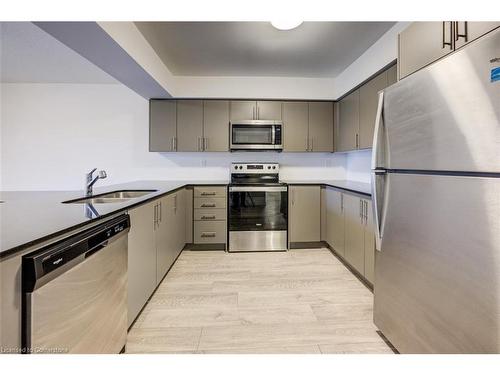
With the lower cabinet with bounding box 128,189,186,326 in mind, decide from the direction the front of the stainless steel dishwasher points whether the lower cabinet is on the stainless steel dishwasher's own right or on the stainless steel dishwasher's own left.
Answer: on the stainless steel dishwasher's own left

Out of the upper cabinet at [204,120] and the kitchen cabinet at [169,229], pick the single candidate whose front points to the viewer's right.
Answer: the kitchen cabinet

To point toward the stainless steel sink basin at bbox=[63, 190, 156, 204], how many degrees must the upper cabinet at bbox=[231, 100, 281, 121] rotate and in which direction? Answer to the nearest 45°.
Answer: approximately 45° to its right

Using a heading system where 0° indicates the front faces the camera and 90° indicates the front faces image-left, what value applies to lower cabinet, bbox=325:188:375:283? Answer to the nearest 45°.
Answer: approximately 45°

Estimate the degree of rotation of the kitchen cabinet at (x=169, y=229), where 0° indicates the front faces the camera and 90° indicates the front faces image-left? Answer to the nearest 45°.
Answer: approximately 270°

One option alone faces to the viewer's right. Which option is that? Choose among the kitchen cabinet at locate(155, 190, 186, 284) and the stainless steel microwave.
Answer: the kitchen cabinet

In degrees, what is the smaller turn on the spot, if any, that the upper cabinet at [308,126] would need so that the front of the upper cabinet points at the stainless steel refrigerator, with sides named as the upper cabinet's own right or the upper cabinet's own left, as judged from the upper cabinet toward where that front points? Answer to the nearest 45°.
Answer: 0° — it already faces it

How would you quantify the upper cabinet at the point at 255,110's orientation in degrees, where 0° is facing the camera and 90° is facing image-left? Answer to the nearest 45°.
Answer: approximately 0°

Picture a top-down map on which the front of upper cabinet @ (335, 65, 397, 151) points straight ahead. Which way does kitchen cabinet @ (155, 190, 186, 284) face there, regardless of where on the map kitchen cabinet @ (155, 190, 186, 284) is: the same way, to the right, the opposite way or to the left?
the opposite way

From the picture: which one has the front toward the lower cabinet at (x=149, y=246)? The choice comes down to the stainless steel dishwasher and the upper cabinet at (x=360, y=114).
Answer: the upper cabinet
